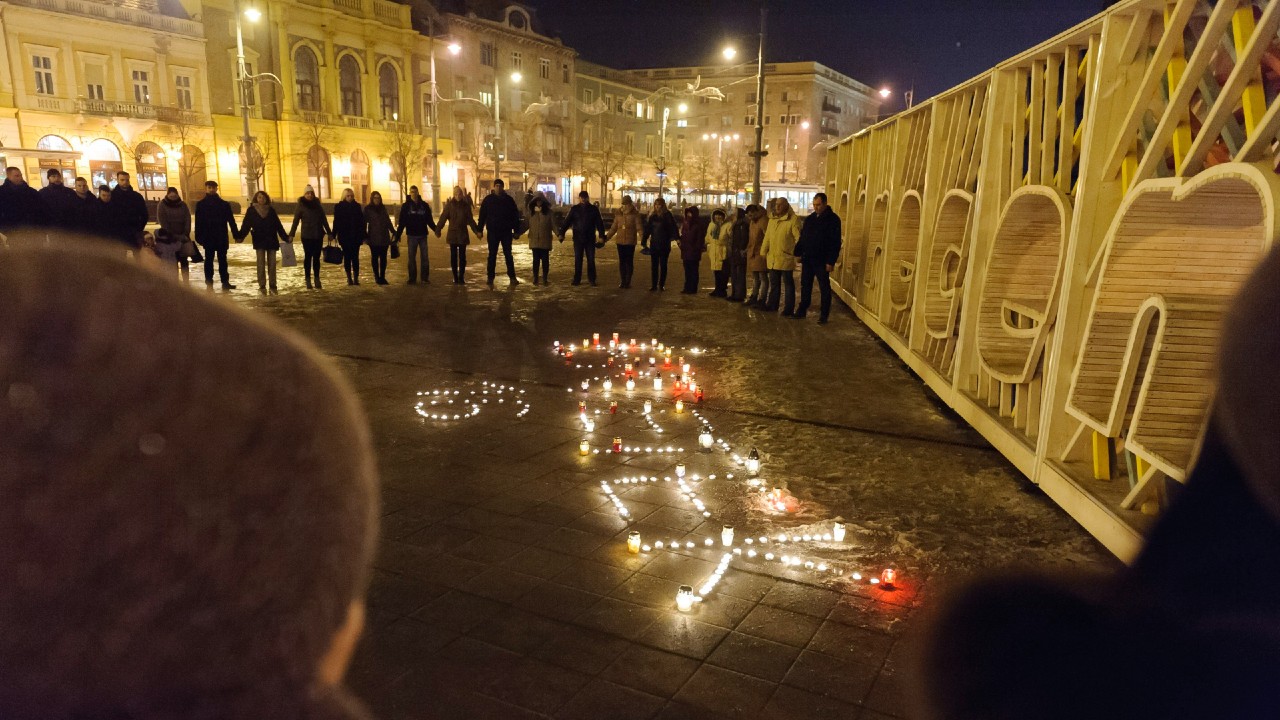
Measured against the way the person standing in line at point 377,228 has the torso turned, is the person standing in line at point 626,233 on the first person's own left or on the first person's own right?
on the first person's own left

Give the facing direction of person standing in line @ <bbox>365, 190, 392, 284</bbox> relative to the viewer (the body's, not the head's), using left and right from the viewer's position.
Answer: facing the viewer

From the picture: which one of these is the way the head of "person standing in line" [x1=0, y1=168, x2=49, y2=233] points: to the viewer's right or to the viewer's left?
to the viewer's right

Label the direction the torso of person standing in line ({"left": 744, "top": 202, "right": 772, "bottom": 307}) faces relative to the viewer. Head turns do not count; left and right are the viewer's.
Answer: facing the viewer and to the left of the viewer

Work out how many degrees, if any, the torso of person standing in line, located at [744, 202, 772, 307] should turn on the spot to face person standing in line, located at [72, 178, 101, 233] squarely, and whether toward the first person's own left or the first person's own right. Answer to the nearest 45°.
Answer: approximately 45° to the first person's own right

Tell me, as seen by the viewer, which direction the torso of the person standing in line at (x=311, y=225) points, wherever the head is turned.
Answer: toward the camera

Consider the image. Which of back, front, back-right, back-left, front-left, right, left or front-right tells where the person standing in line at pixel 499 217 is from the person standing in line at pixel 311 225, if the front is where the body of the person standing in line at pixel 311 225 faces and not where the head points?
left

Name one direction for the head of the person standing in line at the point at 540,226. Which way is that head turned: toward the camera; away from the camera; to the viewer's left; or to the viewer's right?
toward the camera

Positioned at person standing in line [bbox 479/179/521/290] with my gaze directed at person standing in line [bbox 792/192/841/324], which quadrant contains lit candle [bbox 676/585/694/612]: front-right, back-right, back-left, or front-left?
front-right

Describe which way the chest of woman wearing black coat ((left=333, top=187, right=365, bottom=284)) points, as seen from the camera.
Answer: toward the camera

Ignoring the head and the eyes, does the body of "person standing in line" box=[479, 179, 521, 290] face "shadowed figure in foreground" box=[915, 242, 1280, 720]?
yes

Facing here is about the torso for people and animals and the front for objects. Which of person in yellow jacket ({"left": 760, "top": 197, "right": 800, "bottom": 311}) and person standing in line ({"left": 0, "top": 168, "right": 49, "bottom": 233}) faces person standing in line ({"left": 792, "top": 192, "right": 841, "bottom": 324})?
person standing in line ({"left": 0, "top": 168, "right": 49, "bottom": 233})

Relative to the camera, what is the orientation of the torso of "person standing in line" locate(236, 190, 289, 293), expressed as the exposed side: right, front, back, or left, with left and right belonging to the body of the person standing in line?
front

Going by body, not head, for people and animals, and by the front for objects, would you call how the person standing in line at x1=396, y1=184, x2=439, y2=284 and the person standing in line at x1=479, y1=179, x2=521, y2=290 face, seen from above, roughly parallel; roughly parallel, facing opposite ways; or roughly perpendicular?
roughly parallel

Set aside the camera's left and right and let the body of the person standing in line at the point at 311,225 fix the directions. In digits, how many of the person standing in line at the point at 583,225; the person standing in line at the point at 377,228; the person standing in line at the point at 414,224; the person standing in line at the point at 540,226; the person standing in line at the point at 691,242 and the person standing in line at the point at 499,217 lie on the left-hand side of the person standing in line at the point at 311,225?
6
